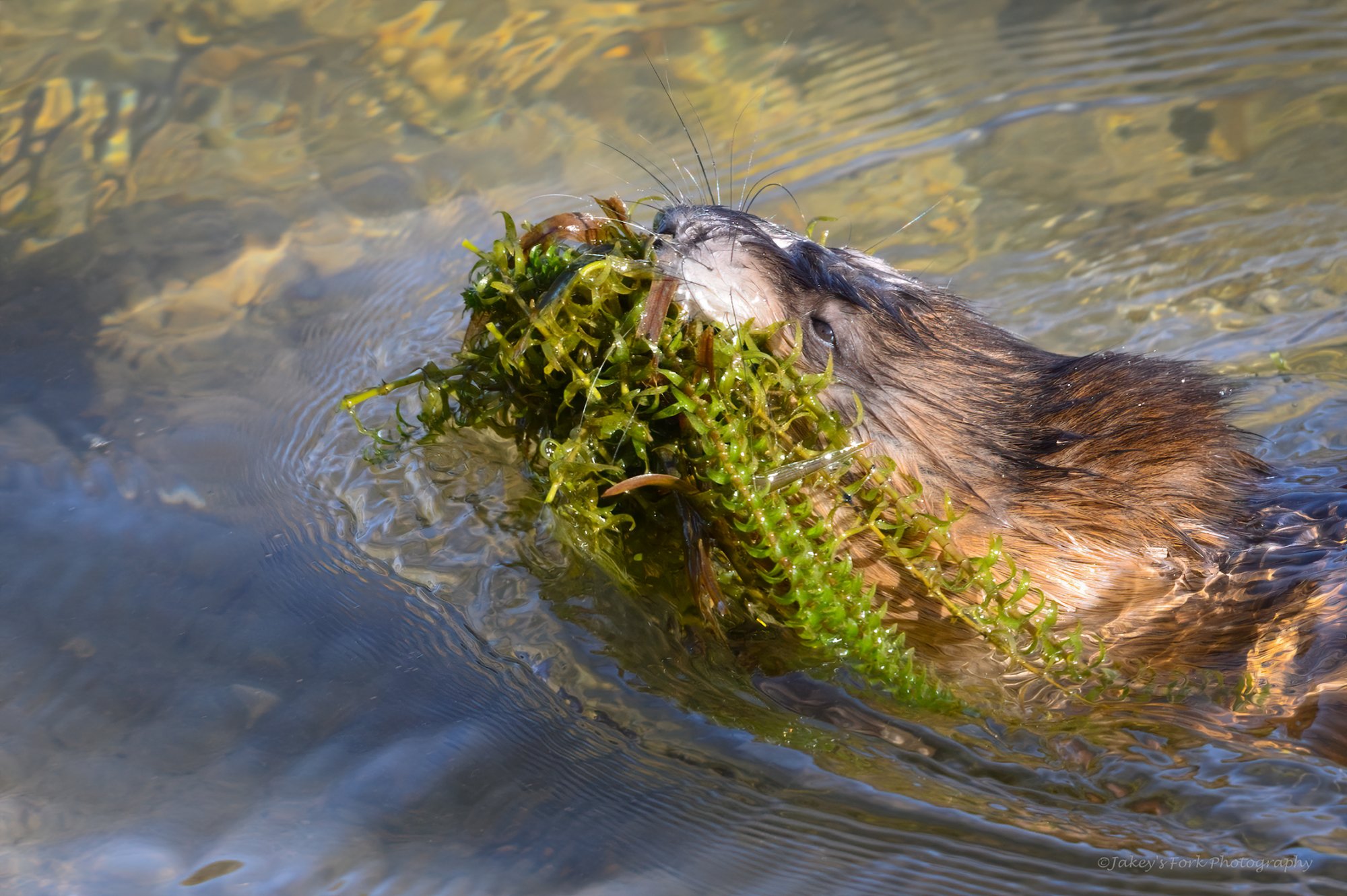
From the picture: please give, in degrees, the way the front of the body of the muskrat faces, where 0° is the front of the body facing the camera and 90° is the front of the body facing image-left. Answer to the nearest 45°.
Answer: approximately 90°
